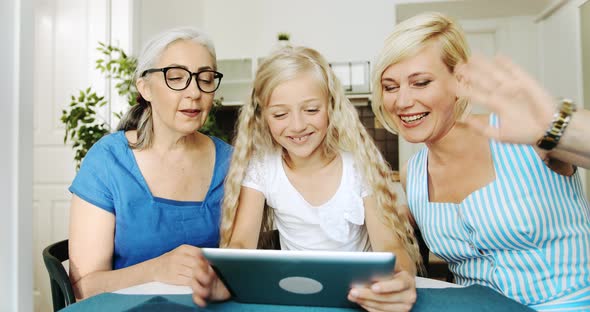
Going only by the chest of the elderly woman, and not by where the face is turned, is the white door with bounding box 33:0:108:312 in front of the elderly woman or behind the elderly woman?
behind

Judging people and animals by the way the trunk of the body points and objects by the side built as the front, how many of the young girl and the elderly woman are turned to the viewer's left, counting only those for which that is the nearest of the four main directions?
0

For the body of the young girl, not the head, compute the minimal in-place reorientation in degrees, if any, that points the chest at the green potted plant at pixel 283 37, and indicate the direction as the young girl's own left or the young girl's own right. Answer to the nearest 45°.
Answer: approximately 180°

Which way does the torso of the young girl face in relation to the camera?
toward the camera

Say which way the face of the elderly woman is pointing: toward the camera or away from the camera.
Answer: toward the camera

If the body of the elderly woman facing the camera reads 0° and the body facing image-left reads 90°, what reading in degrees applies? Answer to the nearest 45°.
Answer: approximately 315°

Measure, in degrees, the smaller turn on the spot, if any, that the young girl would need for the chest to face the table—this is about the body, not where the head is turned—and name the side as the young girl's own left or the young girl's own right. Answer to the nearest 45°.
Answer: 0° — they already face it

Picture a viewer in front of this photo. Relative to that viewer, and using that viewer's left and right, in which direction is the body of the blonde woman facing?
facing the viewer and to the left of the viewer

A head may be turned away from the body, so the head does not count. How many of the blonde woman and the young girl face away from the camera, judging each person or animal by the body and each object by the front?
0

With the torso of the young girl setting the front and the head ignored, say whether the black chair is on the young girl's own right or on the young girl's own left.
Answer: on the young girl's own right
